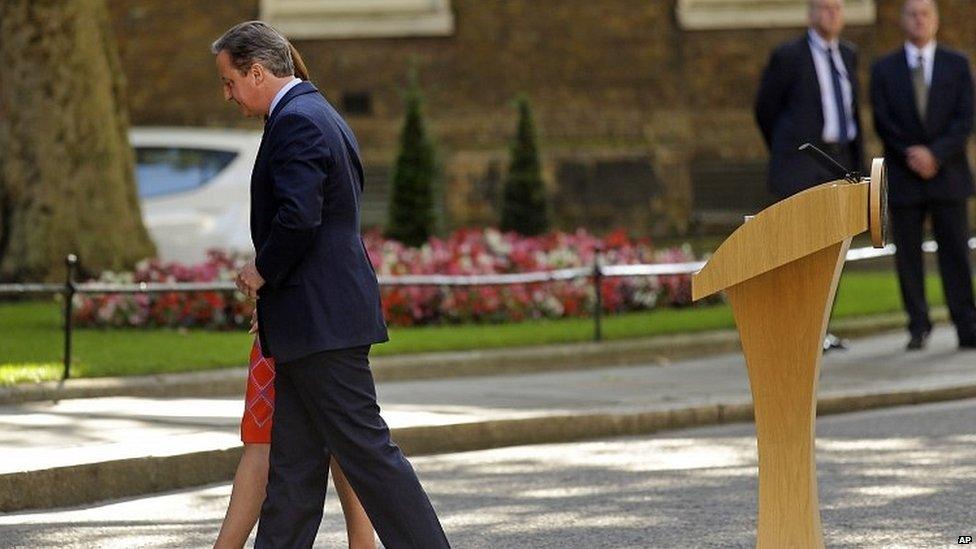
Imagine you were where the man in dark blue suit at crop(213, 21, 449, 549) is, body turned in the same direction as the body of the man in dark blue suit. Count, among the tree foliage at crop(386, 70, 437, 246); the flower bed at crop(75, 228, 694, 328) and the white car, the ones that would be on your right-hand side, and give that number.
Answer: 3

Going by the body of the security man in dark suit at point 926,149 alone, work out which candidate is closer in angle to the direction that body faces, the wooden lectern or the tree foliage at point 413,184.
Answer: the wooden lectern

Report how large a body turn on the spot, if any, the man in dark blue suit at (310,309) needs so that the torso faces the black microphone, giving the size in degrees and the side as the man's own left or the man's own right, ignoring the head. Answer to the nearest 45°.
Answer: approximately 180°

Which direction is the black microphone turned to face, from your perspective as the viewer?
facing to the left of the viewer

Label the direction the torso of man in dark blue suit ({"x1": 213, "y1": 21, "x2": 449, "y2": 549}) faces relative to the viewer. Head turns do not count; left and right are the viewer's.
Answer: facing to the left of the viewer

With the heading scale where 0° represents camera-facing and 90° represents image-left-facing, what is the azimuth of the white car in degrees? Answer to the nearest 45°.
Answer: approximately 90°

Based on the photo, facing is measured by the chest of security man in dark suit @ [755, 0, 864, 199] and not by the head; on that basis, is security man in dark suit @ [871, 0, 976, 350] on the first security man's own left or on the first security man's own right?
on the first security man's own left

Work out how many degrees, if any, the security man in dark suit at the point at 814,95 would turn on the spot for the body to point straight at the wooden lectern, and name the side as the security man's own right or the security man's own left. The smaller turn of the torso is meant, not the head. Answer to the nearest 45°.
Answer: approximately 45° to the security man's own right
